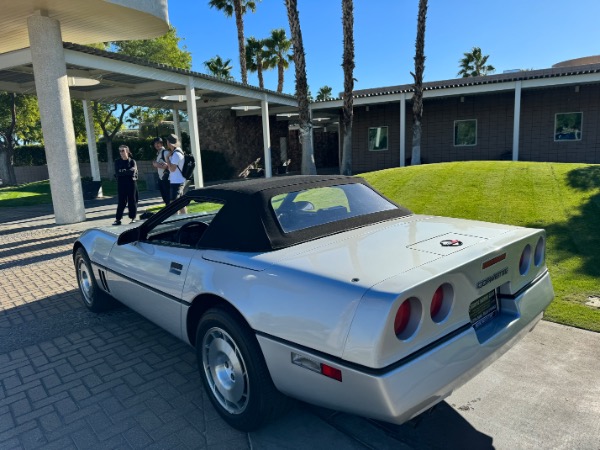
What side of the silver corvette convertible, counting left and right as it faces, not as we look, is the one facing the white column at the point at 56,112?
front

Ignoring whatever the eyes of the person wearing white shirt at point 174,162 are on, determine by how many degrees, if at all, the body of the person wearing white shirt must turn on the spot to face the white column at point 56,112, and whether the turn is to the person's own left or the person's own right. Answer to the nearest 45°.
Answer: approximately 45° to the person's own right

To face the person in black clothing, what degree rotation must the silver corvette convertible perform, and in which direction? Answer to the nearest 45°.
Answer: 0° — it already faces them

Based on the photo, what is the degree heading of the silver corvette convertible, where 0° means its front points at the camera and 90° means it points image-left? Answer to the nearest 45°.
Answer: approximately 135°

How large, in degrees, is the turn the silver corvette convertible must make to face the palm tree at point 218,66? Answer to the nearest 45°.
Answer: approximately 45° to its right

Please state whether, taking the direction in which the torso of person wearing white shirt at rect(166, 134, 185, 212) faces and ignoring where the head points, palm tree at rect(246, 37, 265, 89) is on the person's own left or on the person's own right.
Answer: on the person's own right

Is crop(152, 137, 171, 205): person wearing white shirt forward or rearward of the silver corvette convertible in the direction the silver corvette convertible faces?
forward

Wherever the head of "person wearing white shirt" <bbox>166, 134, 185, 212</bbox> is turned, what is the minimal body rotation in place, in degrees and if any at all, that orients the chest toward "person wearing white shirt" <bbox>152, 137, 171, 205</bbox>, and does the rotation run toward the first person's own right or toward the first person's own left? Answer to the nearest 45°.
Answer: approximately 90° to the first person's own right

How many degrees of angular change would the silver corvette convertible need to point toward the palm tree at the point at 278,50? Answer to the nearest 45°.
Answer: approximately 45° to its right

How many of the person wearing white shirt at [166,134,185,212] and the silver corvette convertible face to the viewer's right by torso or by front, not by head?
0

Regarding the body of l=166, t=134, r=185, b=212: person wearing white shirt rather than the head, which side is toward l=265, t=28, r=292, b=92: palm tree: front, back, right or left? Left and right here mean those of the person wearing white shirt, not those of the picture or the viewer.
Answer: right

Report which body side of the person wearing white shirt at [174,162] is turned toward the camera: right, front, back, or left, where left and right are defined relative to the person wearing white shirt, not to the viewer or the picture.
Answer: left

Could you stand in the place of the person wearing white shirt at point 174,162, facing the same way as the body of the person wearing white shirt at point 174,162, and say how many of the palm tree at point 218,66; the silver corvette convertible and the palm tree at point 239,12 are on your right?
2

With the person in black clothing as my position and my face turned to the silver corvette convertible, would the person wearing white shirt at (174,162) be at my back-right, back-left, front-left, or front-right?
front-left

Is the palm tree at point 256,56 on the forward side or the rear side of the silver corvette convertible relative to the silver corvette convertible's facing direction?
on the forward side
